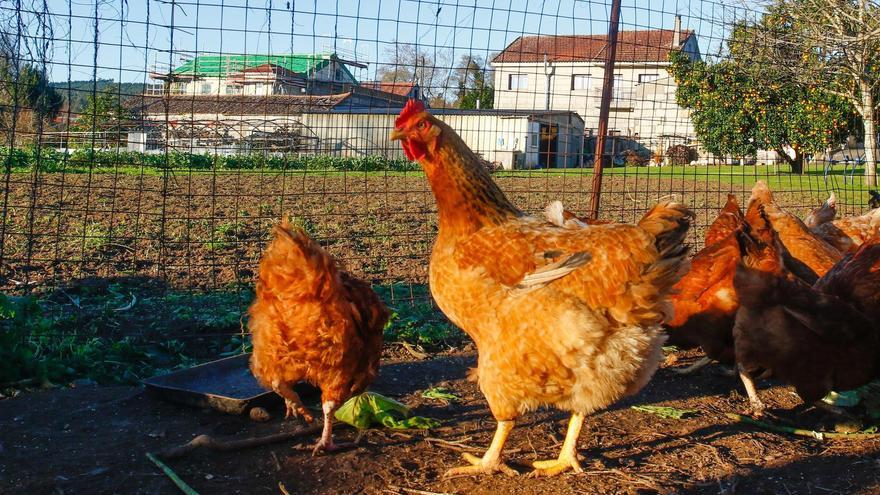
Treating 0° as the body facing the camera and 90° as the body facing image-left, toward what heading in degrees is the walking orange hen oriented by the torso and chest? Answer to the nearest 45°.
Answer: approximately 225°

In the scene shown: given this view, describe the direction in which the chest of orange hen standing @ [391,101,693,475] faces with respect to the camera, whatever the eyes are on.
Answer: to the viewer's left

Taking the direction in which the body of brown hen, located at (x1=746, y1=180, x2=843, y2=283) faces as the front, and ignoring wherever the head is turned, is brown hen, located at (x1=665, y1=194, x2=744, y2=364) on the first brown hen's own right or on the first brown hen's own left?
on the first brown hen's own left
